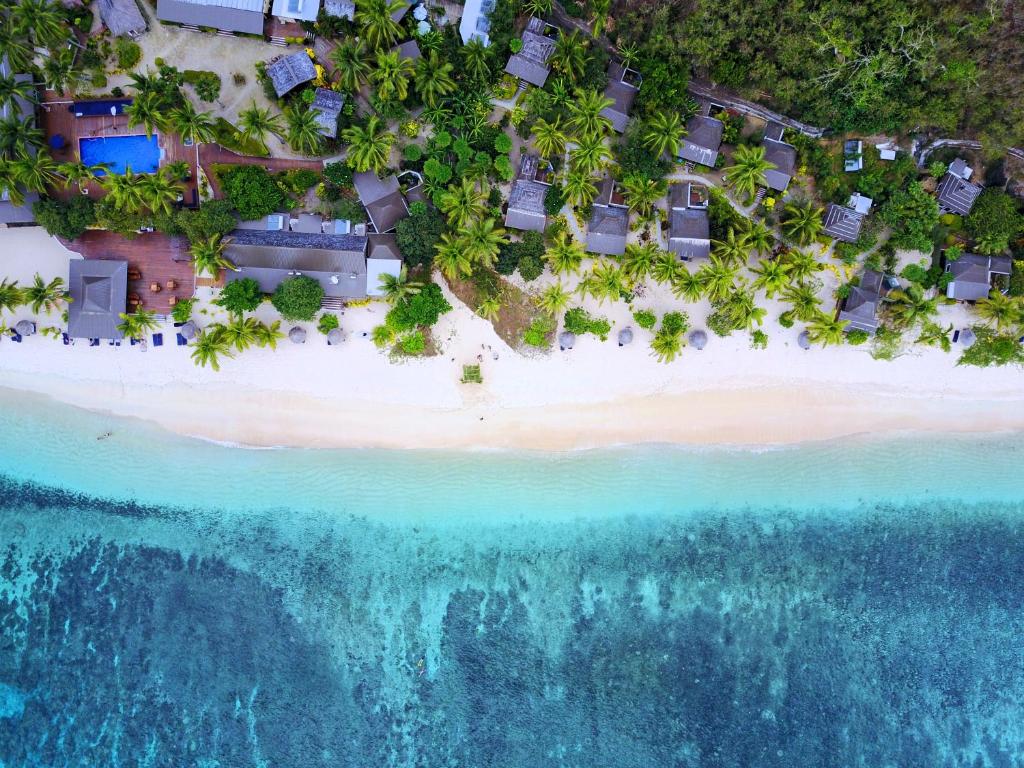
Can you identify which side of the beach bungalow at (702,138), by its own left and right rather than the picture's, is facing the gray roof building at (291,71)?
right

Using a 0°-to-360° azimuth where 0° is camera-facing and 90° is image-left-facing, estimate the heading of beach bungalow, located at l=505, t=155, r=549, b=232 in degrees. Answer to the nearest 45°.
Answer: approximately 0°

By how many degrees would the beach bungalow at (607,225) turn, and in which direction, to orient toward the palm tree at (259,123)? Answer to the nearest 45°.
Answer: approximately 90° to its right

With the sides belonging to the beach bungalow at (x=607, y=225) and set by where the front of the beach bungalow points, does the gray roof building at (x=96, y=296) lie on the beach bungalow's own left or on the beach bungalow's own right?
on the beach bungalow's own right

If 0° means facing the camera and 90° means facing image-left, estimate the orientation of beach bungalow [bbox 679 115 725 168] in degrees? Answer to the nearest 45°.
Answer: approximately 0°

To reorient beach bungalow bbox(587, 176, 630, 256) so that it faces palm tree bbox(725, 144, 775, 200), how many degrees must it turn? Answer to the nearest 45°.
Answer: approximately 90° to its left

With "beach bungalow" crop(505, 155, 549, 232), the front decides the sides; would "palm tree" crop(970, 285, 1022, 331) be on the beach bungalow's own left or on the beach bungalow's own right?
on the beach bungalow's own left
